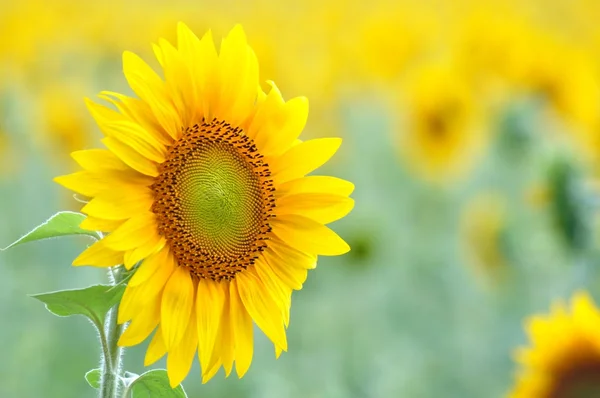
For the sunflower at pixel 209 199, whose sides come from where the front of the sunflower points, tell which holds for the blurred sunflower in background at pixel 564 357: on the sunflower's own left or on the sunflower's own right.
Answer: on the sunflower's own left

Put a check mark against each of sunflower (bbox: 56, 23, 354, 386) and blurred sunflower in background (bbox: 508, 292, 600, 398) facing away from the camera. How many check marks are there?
0

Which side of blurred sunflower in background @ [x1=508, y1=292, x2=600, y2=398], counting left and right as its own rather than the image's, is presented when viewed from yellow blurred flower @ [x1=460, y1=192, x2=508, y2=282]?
back

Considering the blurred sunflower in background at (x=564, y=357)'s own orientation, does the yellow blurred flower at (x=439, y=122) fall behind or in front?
behind

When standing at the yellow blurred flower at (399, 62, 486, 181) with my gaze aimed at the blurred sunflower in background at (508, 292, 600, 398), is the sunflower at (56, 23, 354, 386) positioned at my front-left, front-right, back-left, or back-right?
front-right

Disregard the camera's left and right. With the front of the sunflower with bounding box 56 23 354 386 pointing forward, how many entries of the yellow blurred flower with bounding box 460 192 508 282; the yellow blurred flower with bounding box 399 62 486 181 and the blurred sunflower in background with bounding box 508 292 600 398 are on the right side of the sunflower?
0

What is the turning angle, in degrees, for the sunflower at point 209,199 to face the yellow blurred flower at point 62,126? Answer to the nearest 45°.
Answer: approximately 135° to its left

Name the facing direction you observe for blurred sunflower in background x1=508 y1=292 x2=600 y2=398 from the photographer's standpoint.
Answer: facing the viewer

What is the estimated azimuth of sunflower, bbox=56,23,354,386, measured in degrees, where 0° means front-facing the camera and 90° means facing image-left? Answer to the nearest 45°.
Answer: approximately 315°

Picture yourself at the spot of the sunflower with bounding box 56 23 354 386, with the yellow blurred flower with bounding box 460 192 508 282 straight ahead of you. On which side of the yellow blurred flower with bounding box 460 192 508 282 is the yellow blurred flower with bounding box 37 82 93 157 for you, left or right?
left
